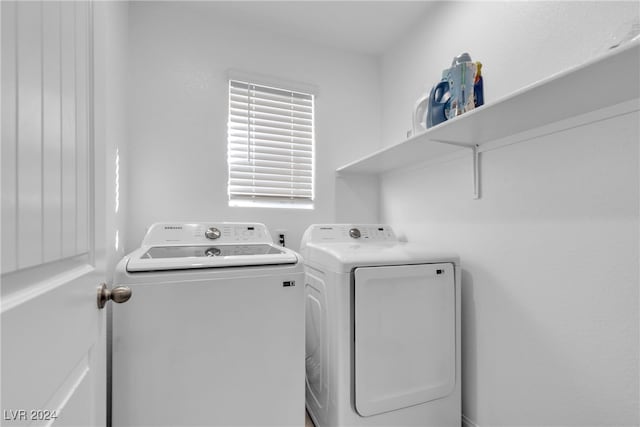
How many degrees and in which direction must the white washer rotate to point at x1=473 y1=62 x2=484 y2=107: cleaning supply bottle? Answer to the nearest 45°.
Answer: approximately 90° to its left

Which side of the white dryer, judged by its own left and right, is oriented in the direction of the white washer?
right

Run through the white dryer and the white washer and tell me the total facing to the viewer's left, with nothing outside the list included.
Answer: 0

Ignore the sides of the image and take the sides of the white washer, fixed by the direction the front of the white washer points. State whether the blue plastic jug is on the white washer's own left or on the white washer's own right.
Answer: on the white washer's own left

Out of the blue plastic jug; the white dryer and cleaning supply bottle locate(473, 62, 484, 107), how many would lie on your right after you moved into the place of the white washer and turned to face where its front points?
0

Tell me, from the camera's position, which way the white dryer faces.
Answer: facing the viewer and to the right of the viewer

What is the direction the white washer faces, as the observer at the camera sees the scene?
facing the viewer

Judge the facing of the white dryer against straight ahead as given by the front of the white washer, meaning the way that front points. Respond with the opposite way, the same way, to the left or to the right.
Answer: the same way

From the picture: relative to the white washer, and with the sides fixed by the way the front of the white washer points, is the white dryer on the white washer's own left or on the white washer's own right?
on the white washer's own left

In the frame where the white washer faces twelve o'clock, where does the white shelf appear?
The white shelf is roughly at 10 o'clock from the white washer.
